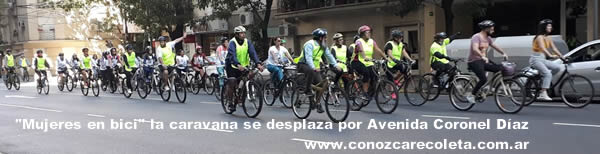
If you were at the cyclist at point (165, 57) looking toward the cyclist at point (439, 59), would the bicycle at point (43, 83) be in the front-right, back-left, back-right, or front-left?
back-left

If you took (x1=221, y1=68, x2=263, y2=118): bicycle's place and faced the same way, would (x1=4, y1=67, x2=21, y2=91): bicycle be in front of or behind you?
behind

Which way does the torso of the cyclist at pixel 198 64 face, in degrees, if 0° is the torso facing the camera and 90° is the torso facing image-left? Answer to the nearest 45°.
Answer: approximately 315°

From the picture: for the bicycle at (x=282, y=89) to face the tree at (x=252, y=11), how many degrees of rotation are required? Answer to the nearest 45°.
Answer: approximately 135° to its left

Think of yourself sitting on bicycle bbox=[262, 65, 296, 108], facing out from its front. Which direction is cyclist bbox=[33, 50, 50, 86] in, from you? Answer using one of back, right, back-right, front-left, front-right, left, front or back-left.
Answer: back

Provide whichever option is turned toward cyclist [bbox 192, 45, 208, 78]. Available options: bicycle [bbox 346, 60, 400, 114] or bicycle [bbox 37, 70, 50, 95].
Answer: bicycle [bbox 37, 70, 50, 95]

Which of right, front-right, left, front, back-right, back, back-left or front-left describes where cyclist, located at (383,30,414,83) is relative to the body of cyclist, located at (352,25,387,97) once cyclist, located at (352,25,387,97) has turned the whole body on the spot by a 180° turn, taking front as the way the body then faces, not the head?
right

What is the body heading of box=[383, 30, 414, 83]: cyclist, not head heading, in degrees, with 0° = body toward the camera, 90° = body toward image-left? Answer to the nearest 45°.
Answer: approximately 315°

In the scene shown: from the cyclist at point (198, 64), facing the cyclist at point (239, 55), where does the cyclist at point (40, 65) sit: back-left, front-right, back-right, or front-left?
back-right

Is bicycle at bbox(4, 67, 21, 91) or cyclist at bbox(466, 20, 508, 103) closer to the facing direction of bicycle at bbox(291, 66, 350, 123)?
the cyclist

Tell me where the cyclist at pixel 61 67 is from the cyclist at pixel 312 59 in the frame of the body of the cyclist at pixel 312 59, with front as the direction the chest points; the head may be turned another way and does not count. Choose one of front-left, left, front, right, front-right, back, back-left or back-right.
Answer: back
